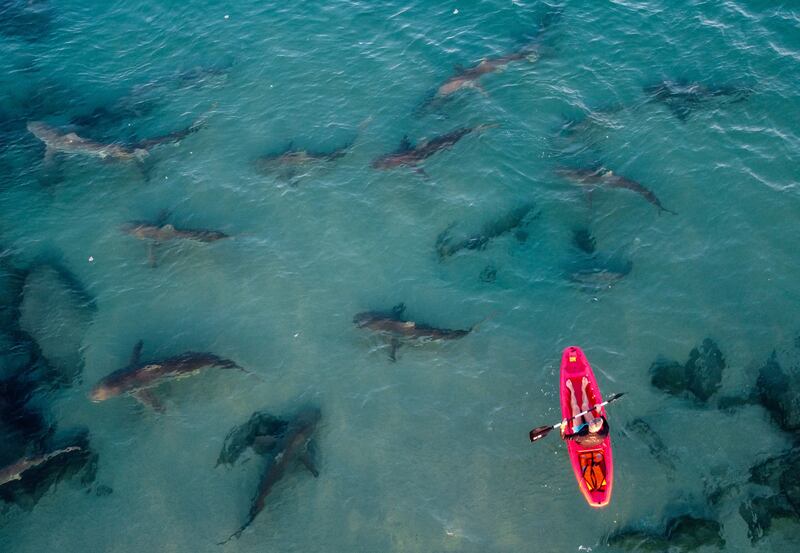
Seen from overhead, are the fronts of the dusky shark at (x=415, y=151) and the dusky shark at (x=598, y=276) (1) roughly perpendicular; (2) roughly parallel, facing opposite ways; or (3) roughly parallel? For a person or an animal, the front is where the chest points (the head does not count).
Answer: roughly parallel

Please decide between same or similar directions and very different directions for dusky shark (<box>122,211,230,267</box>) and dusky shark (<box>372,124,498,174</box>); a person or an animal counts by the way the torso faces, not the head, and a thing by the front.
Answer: same or similar directions

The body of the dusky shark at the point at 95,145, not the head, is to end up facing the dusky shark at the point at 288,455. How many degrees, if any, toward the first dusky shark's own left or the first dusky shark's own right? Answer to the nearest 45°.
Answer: approximately 90° to the first dusky shark's own left

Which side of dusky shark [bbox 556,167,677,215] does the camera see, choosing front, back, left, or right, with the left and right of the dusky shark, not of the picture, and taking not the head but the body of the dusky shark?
left

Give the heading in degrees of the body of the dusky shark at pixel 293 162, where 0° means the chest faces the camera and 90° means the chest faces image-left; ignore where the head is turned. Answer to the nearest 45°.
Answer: approximately 90°

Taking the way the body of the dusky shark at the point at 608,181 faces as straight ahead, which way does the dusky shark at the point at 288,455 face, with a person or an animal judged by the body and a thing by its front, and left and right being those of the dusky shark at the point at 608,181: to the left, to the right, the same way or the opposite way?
to the right

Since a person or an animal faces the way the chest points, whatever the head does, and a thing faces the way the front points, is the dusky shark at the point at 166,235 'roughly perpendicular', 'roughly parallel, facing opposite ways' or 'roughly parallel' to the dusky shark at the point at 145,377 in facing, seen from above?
roughly parallel

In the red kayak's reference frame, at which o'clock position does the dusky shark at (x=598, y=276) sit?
The dusky shark is roughly at 12 o'clock from the red kayak.

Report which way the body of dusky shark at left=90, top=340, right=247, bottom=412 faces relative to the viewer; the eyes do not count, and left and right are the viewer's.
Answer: facing to the left of the viewer

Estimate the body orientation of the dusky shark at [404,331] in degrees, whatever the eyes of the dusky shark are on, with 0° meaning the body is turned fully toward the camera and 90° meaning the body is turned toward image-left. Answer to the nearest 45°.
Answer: approximately 90°

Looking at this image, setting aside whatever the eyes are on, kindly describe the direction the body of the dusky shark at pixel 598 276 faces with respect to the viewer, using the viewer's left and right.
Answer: facing to the left of the viewer

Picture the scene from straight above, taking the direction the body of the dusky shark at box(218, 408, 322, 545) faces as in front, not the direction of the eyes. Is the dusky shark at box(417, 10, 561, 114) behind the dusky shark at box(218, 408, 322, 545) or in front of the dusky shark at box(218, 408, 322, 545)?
in front

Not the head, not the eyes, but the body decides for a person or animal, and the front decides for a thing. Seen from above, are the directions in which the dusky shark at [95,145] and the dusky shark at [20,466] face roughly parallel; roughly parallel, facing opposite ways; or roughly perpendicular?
roughly parallel

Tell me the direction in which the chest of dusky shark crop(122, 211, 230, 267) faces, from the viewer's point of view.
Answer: to the viewer's left

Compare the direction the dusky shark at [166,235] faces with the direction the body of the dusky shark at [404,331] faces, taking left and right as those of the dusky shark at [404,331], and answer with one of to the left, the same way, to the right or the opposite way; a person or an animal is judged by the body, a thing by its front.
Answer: the same way

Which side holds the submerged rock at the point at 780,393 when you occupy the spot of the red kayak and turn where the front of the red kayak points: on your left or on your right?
on your right

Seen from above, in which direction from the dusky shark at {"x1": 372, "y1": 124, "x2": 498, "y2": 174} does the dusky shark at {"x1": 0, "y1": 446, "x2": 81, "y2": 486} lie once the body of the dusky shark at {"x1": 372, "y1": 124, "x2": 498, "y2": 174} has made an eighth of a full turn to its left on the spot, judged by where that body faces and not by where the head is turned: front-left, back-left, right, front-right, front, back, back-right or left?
front

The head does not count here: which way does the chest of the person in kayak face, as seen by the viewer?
away from the camera
